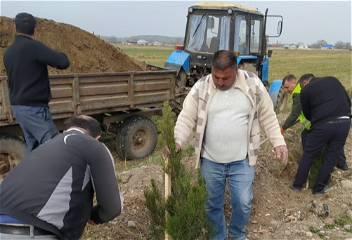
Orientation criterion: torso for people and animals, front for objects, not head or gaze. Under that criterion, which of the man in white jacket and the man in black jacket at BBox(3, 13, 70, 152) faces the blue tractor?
the man in black jacket

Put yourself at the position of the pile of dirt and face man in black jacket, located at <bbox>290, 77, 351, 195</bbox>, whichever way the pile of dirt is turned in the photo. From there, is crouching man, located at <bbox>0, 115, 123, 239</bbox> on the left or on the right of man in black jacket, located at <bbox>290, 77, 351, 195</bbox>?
right

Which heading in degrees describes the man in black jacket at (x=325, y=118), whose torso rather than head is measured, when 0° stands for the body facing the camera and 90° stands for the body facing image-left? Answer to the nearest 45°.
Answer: approximately 135°

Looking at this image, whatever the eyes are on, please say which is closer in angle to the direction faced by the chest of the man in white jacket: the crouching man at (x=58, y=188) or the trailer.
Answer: the crouching man

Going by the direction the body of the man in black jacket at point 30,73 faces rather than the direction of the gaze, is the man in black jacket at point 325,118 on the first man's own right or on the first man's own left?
on the first man's own right

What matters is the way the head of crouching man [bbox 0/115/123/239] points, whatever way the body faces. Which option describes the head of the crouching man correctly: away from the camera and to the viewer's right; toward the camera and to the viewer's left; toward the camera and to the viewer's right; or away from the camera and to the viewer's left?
away from the camera and to the viewer's right

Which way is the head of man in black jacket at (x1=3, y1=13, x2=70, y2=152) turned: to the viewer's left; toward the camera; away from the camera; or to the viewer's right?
away from the camera

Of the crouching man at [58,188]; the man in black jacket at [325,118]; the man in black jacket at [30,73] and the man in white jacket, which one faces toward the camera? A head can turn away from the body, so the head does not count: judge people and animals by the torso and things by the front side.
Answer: the man in white jacket

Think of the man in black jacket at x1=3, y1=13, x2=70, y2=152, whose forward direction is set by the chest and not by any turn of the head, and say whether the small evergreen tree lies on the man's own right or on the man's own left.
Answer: on the man's own right

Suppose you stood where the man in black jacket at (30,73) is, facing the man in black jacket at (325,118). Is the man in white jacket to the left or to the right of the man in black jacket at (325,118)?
right
